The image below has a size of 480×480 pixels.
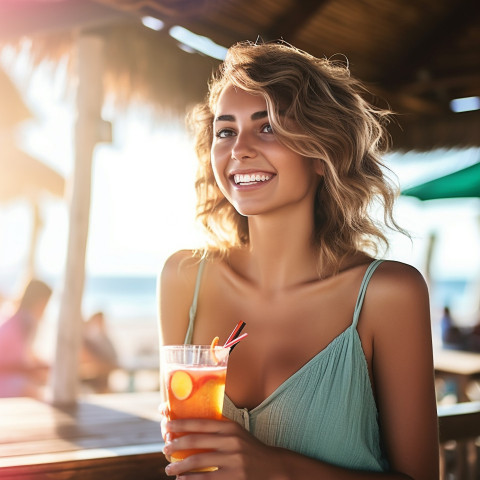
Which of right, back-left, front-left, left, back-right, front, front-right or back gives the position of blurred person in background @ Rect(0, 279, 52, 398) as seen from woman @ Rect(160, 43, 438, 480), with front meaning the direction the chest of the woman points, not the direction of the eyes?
right

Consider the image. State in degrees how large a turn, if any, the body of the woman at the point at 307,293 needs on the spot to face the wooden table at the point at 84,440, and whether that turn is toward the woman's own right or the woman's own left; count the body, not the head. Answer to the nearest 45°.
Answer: approximately 90° to the woman's own right

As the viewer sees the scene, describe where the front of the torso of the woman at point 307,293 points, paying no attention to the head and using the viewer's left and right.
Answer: facing the viewer and to the left of the viewer

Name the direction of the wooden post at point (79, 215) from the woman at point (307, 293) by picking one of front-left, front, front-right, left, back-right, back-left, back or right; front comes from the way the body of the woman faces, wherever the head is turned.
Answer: right

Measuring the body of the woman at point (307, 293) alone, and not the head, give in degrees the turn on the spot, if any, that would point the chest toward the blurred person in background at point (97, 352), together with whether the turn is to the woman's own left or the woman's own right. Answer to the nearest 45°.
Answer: approximately 90° to the woman's own right
